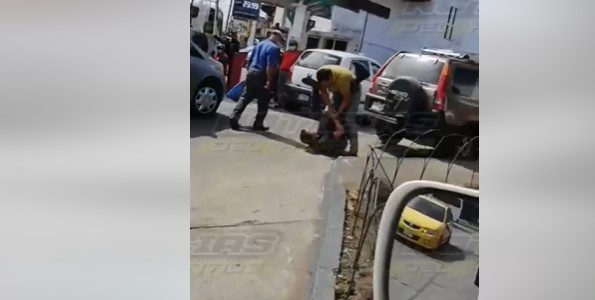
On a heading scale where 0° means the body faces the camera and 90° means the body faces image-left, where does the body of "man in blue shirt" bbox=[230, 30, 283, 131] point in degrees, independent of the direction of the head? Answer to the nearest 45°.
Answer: approximately 225°

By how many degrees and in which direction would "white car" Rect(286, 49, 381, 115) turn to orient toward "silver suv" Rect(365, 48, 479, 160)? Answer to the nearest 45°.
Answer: approximately 45° to its right
